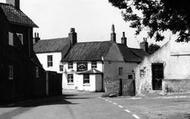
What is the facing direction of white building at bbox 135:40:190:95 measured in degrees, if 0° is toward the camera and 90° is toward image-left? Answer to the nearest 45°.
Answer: approximately 0°
